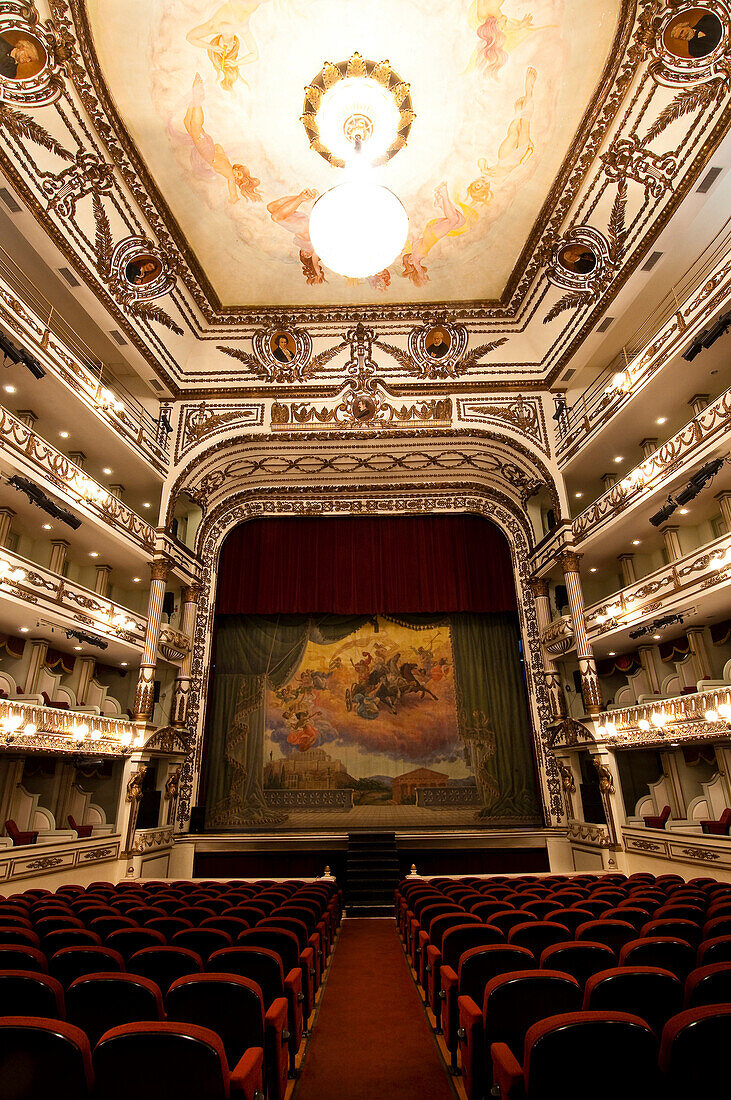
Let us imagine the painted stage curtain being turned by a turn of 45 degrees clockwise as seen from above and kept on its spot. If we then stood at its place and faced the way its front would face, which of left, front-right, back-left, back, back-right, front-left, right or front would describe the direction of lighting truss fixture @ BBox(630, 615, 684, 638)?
left

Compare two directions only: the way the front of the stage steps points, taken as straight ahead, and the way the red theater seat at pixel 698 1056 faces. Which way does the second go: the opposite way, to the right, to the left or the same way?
the opposite way

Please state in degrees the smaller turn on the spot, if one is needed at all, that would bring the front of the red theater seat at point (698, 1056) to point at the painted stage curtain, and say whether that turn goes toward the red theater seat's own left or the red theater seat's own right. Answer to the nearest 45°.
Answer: approximately 45° to the red theater seat's own left

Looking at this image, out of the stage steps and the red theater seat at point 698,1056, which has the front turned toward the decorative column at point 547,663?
the red theater seat

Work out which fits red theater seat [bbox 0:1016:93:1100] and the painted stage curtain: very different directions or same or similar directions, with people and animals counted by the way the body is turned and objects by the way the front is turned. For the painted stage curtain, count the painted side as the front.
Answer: very different directions

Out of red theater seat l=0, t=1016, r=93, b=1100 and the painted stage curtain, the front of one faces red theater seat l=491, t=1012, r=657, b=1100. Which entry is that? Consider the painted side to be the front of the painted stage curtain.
the painted stage curtain

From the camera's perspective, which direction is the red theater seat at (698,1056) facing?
away from the camera

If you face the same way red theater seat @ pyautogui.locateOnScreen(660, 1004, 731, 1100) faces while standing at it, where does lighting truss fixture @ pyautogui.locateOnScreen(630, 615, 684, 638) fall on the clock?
The lighting truss fixture is roughly at 12 o'clock from the red theater seat.

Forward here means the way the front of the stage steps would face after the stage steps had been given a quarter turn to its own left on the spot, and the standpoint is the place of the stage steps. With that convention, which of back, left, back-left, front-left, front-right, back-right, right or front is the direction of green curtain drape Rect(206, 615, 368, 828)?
back-left

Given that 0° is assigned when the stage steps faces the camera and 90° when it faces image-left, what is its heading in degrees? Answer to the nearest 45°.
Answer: approximately 0°

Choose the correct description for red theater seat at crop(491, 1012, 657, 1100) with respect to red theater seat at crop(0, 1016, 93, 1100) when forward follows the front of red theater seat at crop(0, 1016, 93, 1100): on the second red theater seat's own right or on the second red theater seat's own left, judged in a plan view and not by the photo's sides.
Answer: on the second red theater seat's own right

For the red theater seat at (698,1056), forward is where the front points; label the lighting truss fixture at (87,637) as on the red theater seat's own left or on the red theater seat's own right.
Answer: on the red theater seat's own left

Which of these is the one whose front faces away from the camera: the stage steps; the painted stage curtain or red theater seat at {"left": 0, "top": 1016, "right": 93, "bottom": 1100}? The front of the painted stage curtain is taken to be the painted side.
the red theater seat

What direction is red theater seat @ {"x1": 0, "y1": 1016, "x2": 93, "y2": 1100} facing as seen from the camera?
away from the camera

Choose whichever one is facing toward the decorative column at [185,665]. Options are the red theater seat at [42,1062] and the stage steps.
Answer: the red theater seat
